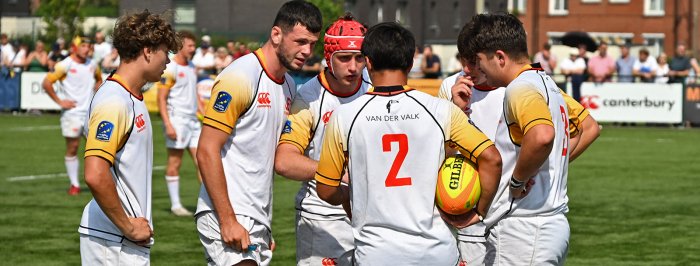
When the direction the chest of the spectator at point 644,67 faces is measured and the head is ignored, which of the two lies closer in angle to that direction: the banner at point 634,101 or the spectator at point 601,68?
the banner

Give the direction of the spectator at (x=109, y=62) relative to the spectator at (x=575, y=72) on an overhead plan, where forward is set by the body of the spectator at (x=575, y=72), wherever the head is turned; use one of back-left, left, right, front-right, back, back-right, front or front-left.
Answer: right

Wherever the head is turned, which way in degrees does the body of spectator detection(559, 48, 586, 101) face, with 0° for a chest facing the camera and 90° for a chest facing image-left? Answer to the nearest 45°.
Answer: approximately 0°

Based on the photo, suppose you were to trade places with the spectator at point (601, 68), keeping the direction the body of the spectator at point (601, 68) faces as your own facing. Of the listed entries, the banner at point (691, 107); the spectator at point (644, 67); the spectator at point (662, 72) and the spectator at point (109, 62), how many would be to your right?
1

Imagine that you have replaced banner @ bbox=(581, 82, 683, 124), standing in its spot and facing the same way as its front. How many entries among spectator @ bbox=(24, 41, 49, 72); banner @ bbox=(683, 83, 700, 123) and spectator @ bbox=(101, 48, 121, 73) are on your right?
2

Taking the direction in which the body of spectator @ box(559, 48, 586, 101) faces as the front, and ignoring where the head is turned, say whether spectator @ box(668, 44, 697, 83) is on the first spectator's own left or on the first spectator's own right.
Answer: on the first spectator's own left

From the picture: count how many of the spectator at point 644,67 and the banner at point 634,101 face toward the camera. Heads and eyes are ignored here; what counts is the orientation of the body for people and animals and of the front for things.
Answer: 2

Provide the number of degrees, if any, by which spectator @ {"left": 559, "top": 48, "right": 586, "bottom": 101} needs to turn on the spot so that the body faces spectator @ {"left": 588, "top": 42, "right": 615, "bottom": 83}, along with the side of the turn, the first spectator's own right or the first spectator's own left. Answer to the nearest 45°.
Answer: approximately 90° to the first spectator's own left

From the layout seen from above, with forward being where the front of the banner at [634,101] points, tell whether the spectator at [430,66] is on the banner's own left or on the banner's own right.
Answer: on the banner's own right

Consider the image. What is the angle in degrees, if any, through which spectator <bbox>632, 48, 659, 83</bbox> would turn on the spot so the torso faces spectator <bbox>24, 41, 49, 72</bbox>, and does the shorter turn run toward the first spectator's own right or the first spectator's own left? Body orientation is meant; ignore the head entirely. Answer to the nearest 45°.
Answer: approximately 90° to the first spectator's own right

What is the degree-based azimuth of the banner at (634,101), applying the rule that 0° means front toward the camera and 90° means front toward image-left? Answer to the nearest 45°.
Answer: approximately 0°
